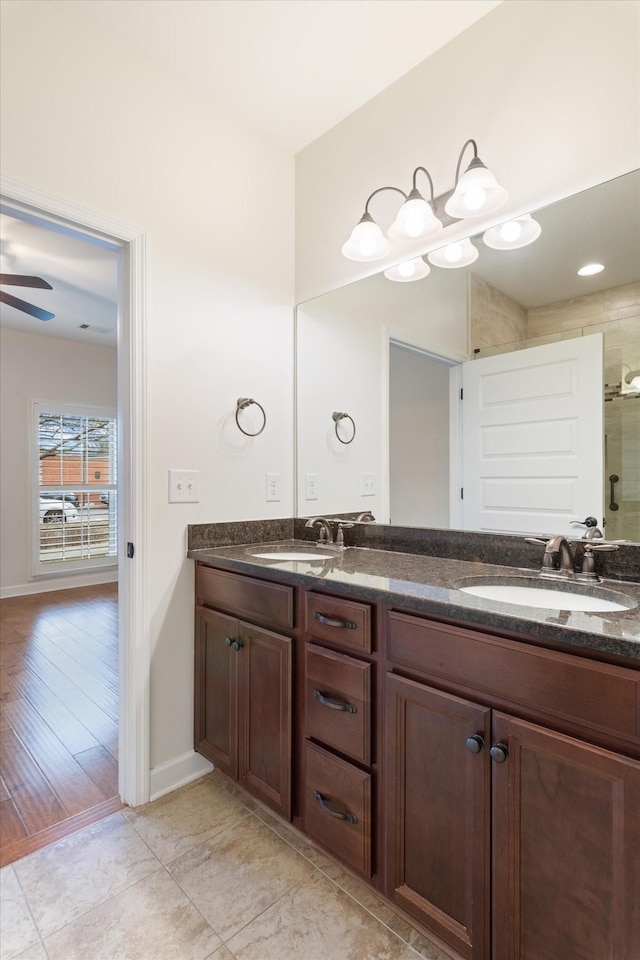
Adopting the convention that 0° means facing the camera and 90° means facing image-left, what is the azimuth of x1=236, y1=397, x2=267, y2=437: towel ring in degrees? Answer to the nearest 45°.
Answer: approximately 315°

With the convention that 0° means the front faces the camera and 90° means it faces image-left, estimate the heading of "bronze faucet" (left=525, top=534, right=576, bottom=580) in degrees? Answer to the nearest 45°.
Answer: approximately 45°

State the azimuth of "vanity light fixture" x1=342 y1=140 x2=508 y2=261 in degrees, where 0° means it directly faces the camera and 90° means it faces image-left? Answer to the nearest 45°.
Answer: approximately 45°

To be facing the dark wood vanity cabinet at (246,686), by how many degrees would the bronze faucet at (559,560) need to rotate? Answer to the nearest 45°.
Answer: approximately 45° to its right

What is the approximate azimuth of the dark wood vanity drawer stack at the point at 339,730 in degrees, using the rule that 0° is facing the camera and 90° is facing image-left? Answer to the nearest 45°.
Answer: approximately 45°

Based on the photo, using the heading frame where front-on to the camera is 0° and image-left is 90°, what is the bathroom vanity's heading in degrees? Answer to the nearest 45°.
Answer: approximately 45°

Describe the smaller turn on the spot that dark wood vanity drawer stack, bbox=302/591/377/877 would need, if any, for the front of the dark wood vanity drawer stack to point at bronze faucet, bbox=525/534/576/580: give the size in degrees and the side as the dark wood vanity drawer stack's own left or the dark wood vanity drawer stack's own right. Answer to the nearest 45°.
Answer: approximately 135° to the dark wood vanity drawer stack's own left

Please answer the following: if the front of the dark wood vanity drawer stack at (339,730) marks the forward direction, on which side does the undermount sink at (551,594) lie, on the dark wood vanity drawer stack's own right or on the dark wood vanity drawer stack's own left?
on the dark wood vanity drawer stack's own left
